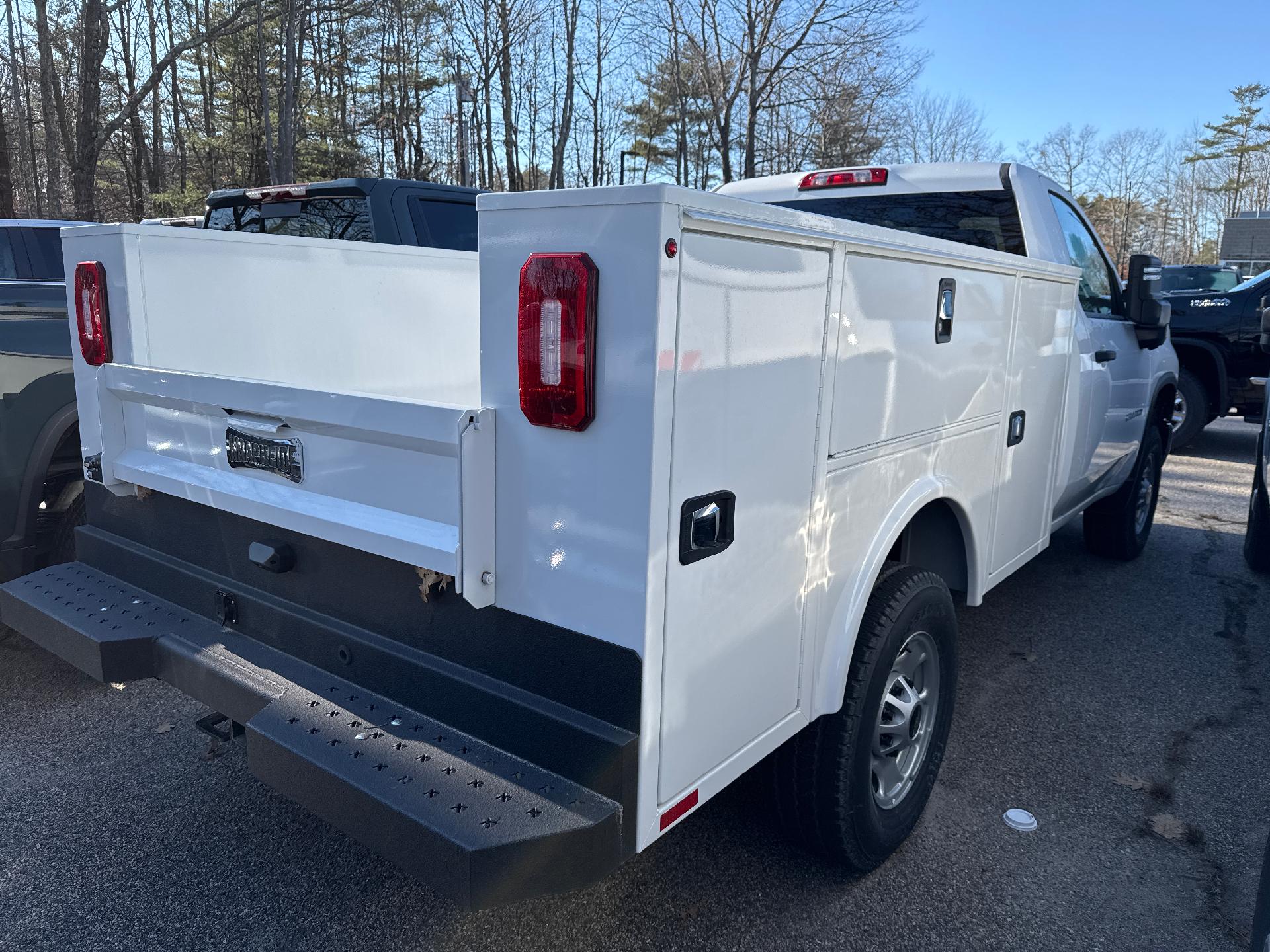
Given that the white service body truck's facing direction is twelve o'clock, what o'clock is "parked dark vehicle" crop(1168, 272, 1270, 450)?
The parked dark vehicle is roughly at 12 o'clock from the white service body truck.

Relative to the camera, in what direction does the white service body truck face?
facing away from the viewer and to the right of the viewer

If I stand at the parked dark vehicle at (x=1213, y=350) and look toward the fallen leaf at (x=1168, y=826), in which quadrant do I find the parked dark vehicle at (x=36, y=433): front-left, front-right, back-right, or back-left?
front-right

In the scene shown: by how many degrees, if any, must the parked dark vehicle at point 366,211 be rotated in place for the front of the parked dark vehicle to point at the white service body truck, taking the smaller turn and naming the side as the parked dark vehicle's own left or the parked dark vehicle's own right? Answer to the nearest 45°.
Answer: approximately 135° to the parked dark vehicle's own right

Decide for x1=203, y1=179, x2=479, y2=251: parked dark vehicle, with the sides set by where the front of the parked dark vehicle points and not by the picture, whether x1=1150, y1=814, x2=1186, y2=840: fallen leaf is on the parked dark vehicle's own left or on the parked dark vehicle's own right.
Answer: on the parked dark vehicle's own right

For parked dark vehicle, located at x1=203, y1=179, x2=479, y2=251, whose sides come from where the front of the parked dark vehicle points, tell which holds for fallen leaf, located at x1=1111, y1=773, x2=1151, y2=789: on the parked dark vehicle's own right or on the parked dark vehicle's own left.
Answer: on the parked dark vehicle's own right

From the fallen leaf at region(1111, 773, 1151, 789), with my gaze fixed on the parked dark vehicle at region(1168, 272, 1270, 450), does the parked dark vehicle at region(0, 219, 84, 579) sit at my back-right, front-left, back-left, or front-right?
back-left

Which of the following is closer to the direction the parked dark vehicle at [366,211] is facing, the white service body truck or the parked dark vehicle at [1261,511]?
the parked dark vehicle

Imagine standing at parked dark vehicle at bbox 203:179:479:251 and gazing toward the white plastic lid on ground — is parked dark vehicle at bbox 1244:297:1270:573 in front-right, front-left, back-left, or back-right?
front-left

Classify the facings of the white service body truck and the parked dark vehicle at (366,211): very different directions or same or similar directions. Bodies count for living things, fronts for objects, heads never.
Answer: same or similar directions

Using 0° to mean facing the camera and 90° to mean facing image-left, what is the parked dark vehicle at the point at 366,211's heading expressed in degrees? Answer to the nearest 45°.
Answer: approximately 225°

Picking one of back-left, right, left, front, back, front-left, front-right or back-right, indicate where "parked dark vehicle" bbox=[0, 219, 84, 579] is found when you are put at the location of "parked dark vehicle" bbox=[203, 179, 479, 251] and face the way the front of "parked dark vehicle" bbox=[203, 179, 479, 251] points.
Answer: back

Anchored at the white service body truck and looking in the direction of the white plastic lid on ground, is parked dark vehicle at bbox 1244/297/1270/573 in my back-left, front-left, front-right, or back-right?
front-left

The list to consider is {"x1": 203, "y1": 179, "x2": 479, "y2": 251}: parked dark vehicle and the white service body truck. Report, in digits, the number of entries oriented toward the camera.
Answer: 0
